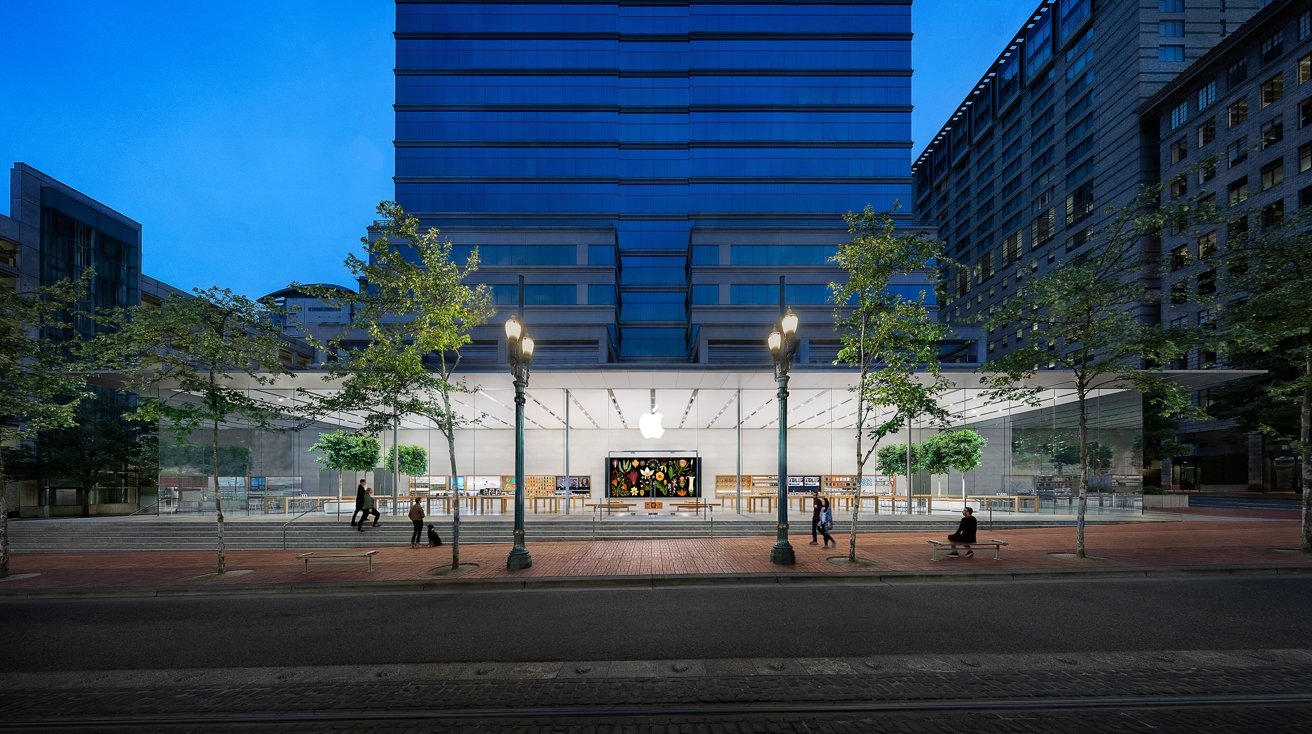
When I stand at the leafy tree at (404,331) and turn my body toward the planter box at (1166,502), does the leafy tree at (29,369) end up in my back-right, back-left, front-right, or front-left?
back-left

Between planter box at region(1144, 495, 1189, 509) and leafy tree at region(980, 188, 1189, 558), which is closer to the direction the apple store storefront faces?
the leafy tree

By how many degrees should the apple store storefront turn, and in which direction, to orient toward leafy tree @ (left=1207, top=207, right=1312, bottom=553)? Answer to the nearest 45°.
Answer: approximately 45° to its left

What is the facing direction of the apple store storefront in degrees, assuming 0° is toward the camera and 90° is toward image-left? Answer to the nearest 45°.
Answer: approximately 0°

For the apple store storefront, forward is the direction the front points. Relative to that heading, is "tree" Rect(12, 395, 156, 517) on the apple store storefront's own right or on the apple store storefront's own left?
on the apple store storefront's own right
